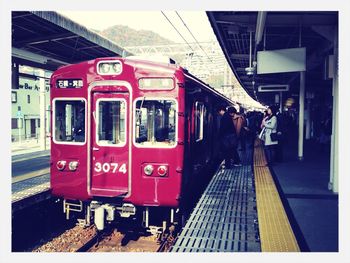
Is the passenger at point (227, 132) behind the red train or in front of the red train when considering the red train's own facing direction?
behind

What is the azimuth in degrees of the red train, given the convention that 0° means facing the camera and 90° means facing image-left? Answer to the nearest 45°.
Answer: approximately 45°

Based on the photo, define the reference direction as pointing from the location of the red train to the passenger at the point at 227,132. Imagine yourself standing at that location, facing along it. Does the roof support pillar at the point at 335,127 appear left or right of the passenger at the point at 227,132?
right

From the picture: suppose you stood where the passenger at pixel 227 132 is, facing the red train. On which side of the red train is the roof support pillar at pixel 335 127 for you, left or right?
left
